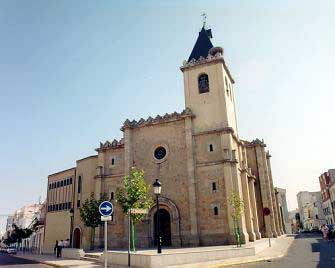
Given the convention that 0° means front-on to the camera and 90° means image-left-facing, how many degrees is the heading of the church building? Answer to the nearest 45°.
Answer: approximately 45°

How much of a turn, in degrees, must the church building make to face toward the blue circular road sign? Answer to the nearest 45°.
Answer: approximately 45° to its left

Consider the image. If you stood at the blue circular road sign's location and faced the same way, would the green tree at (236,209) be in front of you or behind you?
behind

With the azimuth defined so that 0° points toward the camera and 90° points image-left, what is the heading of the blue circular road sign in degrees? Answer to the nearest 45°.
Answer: approximately 0°

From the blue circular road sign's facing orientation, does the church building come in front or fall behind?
behind

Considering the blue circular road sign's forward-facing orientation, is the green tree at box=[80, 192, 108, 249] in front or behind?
behind

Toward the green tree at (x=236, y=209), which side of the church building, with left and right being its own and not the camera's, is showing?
left
